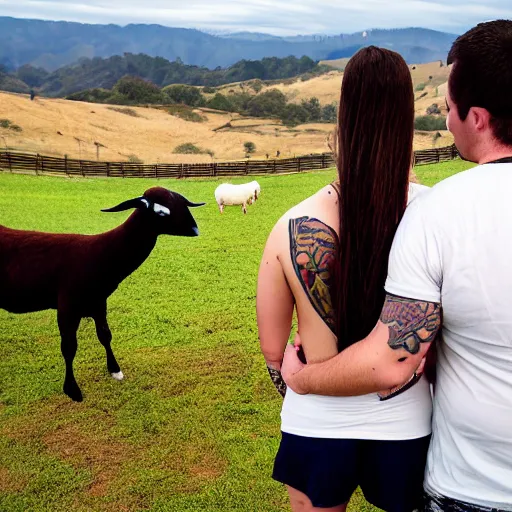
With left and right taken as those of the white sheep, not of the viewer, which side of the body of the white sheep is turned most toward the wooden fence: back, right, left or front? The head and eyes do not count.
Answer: left

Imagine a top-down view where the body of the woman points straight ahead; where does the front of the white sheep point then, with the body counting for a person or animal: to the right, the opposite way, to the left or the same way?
to the right

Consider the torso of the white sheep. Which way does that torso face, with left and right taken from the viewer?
facing to the right of the viewer

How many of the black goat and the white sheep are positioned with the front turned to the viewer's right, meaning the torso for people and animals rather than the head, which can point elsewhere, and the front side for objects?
2

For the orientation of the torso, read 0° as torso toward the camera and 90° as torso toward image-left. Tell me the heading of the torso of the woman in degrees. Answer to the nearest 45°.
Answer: approximately 180°

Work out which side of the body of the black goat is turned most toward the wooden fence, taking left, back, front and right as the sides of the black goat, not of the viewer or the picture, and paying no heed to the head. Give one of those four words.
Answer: left

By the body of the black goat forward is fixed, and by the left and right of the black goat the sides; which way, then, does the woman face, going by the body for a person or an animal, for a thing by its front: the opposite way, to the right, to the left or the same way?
to the left

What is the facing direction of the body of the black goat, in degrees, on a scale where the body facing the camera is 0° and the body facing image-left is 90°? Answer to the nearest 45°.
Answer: approximately 270°

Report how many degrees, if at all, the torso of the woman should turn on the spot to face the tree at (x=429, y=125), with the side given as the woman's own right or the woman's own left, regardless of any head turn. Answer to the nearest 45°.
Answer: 0° — they already face it

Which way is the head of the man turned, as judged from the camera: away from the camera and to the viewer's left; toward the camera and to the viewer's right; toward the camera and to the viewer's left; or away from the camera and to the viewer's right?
away from the camera and to the viewer's left

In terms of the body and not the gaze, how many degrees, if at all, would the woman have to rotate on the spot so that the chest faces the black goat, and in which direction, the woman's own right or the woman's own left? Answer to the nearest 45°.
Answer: approximately 45° to the woman's own left

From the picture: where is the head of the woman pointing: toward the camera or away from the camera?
away from the camera

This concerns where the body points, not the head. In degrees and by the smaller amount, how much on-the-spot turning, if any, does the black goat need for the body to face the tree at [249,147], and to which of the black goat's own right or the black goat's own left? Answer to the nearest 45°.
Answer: approximately 90° to the black goat's own left
